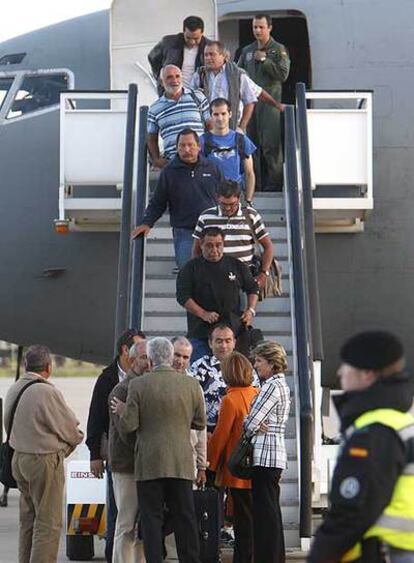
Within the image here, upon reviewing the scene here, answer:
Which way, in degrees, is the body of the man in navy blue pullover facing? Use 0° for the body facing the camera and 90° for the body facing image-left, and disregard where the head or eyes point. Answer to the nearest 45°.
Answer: approximately 0°

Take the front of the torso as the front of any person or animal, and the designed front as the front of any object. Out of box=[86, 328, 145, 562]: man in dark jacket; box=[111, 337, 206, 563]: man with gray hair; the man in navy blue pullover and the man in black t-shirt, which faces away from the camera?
the man with gray hair

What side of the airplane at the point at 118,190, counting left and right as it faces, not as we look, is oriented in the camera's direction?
left

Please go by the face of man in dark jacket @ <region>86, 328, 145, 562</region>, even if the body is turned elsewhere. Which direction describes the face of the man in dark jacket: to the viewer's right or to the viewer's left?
to the viewer's right

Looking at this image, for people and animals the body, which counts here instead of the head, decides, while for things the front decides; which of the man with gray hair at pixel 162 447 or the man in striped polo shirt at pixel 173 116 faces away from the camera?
the man with gray hair

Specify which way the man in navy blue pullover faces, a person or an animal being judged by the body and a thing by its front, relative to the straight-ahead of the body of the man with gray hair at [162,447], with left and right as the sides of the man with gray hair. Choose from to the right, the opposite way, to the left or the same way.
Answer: the opposite way

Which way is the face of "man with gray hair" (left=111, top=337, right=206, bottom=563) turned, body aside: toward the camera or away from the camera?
away from the camera
